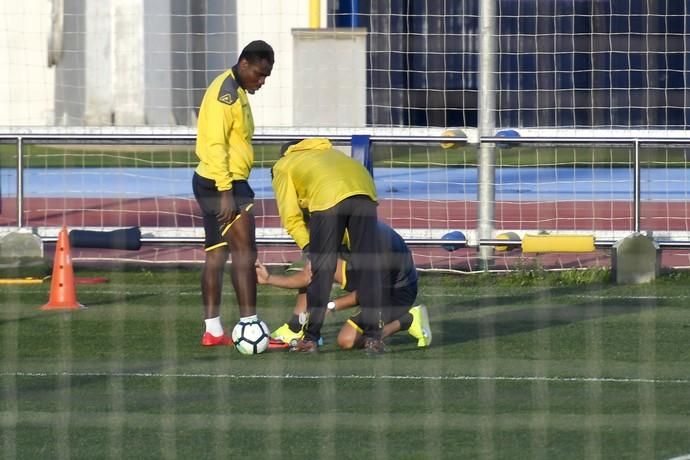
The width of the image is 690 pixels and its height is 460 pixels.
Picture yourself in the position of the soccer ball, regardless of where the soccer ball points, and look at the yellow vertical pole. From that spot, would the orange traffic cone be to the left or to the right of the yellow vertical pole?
left

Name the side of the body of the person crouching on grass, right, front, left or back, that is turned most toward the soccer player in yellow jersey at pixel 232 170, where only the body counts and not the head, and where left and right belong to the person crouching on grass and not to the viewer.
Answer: front

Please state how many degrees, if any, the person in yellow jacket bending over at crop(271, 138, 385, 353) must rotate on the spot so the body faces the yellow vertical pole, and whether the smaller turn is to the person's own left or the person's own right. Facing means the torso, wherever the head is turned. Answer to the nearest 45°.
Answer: approximately 45° to the person's own right

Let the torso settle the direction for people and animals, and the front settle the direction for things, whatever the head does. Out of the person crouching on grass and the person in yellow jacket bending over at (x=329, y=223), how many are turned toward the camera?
0

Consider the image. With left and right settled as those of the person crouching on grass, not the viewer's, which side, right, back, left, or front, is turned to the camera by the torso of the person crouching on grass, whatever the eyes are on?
left

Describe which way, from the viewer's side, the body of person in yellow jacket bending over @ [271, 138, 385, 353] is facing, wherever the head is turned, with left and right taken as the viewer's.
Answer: facing away from the viewer and to the left of the viewer

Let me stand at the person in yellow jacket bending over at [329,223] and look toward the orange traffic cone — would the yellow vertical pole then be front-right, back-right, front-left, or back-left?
front-right

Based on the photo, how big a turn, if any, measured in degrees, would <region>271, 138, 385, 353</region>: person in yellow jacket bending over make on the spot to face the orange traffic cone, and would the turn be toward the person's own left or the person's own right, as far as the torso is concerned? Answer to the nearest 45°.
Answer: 0° — they already face it

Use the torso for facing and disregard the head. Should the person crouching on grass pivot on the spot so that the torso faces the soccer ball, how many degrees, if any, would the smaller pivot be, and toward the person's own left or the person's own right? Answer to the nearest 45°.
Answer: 0° — they already face it

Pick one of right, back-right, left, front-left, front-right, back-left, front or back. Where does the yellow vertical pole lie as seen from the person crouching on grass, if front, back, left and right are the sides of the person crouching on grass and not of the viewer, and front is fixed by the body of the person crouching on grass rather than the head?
right
